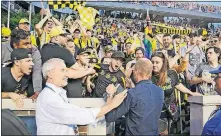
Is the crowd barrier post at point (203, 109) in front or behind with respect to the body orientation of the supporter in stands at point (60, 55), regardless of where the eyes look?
in front

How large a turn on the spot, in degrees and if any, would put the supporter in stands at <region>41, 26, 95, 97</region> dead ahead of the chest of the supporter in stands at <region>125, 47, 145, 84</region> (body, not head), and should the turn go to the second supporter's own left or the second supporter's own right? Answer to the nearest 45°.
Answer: approximately 45° to the second supporter's own right

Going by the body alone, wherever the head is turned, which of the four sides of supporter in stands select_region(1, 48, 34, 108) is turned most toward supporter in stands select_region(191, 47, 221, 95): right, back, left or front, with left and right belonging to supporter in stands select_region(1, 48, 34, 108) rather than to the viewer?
left

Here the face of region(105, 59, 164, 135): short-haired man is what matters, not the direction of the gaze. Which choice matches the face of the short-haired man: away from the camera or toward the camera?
away from the camera

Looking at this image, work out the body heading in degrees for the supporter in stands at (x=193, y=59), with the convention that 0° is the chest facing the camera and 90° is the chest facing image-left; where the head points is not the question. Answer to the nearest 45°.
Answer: approximately 0°
